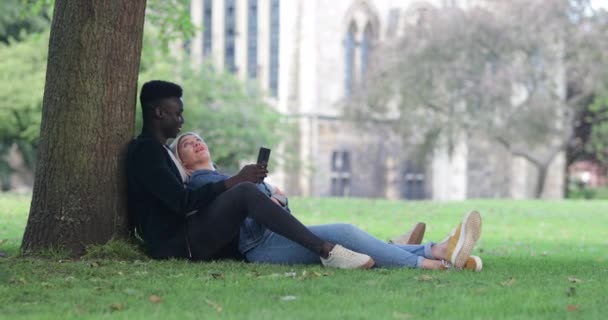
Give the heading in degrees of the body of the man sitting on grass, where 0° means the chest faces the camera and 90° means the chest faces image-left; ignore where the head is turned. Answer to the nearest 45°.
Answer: approximately 270°

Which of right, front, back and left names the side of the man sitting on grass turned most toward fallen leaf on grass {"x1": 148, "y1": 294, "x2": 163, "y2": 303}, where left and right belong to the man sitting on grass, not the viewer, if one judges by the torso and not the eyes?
right

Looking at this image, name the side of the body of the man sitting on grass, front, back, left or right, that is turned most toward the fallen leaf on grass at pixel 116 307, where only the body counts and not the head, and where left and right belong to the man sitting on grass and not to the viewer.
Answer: right

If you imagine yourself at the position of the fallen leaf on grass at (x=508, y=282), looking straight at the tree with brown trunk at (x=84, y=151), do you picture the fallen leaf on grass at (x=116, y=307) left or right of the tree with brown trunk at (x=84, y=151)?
left

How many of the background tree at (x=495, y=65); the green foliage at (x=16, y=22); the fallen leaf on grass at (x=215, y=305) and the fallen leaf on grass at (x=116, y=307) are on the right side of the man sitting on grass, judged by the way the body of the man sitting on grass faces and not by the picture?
2

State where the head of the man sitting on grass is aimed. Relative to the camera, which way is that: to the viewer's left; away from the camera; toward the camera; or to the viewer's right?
to the viewer's right

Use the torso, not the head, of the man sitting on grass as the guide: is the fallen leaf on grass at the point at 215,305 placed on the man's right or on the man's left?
on the man's right

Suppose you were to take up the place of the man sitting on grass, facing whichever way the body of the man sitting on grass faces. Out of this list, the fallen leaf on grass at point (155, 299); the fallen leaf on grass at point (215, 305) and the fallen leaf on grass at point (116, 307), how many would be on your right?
3

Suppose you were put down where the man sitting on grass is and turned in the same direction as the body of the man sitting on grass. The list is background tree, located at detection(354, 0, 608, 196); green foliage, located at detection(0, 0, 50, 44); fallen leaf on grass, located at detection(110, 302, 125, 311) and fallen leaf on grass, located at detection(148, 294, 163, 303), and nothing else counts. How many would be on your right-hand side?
2

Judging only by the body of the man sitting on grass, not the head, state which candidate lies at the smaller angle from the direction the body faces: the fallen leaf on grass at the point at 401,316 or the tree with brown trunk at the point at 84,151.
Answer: the fallen leaf on grass
